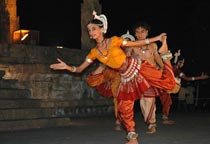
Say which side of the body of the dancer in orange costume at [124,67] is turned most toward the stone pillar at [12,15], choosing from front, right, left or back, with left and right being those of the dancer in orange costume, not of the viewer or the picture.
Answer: right

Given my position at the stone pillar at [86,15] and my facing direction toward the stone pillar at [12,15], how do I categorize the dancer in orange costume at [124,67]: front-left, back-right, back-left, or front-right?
back-left

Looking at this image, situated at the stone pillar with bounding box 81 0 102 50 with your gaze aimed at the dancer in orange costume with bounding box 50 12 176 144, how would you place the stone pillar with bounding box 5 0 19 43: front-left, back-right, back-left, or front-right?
back-right

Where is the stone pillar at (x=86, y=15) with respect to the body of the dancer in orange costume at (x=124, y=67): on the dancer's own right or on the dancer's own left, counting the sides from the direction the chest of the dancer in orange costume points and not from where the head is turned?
on the dancer's own right

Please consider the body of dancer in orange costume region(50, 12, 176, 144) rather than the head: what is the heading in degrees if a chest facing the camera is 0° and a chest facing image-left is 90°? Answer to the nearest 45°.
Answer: approximately 45°
